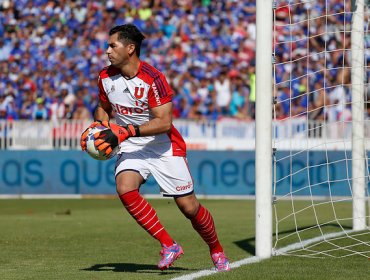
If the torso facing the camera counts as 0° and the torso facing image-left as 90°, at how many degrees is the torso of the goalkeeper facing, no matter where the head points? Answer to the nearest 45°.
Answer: approximately 45°

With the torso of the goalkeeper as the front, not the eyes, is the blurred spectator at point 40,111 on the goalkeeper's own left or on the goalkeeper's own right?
on the goalkeeper's own right

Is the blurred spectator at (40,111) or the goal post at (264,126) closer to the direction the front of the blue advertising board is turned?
the goal post

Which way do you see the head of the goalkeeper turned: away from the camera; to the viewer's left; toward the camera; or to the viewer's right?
to the viewer's left

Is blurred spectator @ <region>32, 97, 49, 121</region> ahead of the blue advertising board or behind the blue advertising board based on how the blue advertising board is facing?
behind

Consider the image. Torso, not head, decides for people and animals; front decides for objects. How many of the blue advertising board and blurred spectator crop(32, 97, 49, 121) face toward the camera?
2

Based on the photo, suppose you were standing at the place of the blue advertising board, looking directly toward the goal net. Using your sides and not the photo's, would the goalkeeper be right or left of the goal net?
right

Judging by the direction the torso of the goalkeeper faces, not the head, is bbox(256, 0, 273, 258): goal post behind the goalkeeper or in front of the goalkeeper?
behind

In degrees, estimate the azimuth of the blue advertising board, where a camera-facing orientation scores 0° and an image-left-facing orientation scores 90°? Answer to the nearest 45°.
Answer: approximately 0°
